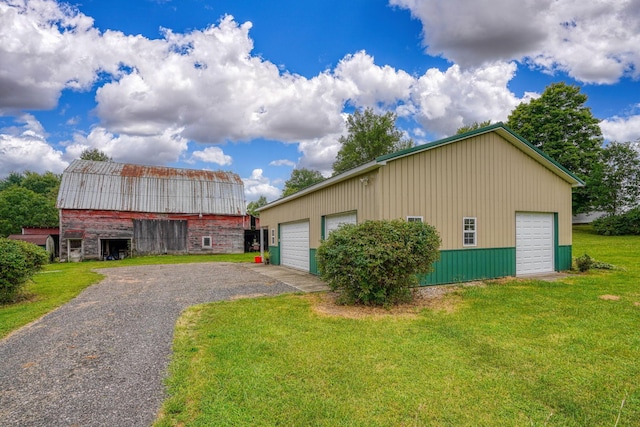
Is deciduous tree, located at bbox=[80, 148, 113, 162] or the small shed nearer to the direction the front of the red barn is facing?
the small shed

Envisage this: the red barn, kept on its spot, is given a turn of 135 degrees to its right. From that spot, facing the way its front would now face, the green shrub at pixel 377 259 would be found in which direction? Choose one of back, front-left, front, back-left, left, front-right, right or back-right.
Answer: back-left

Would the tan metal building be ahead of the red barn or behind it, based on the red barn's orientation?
ahead

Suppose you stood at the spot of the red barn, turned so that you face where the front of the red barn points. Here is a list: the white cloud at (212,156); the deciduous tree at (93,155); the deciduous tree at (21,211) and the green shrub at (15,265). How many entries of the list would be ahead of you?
1

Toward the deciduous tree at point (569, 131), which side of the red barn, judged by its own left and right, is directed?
left

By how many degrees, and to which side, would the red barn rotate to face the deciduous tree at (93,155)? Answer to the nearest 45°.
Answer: approximately 180°

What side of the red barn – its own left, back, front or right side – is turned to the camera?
front
